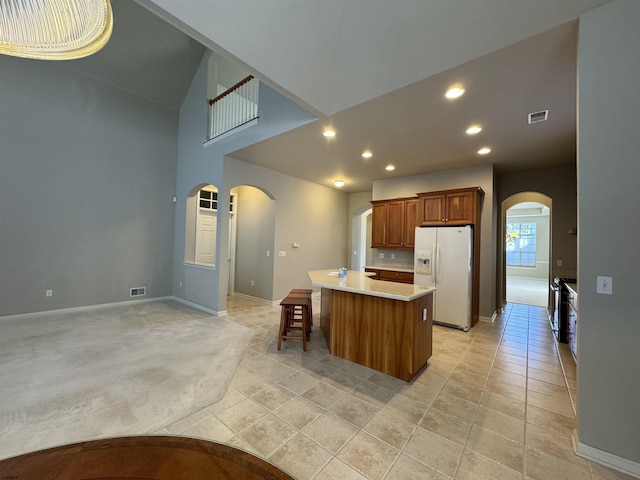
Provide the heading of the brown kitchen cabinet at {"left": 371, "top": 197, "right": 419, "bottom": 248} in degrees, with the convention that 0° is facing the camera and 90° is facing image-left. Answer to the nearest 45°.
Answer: approximately 0°

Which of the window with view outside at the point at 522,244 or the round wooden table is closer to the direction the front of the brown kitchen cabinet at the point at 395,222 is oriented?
the round wooden table

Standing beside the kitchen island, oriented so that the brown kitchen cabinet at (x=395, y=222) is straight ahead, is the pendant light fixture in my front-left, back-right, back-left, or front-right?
back-left

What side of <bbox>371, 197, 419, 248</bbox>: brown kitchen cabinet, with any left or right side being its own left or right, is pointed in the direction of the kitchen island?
front

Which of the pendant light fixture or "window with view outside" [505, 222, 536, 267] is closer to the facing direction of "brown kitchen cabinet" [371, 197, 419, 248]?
the pendant light fixture

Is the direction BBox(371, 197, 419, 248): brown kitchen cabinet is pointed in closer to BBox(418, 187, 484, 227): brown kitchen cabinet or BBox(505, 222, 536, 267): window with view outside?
the brown kitchen cabinet

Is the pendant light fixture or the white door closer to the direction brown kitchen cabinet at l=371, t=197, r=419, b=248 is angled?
the pendant light fixture

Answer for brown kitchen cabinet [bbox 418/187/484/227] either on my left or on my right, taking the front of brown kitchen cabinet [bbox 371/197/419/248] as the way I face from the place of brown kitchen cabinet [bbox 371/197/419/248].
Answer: on my left

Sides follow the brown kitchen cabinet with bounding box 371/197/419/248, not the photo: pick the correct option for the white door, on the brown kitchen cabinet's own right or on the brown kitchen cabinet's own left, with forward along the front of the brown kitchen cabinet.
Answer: on the brown kitchen cabinet's own right

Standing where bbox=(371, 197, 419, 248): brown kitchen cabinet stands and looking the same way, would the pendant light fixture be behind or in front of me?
in front

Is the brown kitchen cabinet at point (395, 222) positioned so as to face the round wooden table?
yes

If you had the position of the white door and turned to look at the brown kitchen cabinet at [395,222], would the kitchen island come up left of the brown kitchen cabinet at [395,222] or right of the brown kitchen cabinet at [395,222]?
right

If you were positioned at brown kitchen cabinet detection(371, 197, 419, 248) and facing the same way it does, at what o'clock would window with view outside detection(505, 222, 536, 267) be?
The window with view outside is roughly at 7 o'clock from the brown kitchen cabinet.
